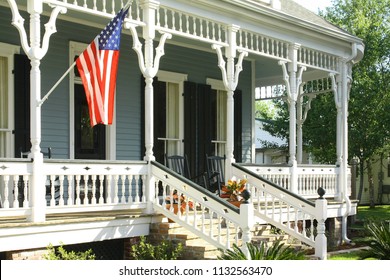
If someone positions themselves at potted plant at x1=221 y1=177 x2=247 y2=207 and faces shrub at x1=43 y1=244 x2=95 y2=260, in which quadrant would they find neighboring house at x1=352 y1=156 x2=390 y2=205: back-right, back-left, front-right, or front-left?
back-right

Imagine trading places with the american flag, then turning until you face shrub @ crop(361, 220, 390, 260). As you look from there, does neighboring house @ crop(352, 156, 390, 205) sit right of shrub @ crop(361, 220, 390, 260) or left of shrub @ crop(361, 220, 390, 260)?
left

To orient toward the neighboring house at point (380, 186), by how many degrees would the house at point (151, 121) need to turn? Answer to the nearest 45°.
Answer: approximately 90° to its left

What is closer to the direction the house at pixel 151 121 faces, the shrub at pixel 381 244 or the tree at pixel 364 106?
the shrub

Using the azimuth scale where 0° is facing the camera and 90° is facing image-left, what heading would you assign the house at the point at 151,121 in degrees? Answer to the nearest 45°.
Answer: approximately 315°

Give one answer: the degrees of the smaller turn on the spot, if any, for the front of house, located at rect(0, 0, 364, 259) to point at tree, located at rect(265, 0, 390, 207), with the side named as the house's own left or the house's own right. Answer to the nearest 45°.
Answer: approximately 90° to the house's own left

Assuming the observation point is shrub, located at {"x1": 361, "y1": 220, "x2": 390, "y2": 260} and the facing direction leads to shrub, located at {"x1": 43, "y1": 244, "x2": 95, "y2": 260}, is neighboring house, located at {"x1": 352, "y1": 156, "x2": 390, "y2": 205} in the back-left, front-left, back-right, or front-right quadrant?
back-right
